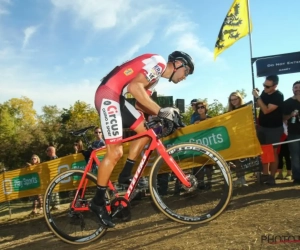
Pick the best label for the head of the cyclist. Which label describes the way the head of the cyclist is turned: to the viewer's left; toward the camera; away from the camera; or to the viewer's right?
to the viewer's right

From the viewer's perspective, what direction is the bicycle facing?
to the viewer's right

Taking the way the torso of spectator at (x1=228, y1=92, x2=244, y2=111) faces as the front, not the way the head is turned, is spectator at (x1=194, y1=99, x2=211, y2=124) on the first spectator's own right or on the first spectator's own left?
on the first spectator's own right

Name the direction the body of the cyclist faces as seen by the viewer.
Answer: to the viewer's right

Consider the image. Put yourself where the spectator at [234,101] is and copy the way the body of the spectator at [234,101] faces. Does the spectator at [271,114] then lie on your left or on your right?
on your left

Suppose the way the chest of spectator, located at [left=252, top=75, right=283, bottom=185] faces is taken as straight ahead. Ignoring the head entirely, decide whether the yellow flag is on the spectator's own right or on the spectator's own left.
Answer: on the spectator's own right

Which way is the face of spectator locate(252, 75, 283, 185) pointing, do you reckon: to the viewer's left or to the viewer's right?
to the viewer's left

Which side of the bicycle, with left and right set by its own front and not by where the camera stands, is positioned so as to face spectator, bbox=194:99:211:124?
left

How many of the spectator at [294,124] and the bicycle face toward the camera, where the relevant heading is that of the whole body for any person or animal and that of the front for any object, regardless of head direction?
1

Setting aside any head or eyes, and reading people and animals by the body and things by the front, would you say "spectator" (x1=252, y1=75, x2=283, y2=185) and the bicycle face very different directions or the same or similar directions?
very different directions

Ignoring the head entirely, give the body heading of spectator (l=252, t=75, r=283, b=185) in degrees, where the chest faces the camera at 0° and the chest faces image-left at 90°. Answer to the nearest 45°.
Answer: approximately 45°

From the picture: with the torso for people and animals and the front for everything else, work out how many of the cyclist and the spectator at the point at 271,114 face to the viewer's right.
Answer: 1

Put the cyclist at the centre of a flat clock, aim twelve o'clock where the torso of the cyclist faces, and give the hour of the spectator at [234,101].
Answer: The spectator is roughly at 10 o'clock from the cyclist.

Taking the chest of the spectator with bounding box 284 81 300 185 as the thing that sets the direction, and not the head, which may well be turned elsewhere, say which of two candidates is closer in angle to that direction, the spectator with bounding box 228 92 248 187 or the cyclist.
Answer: the cyclist
